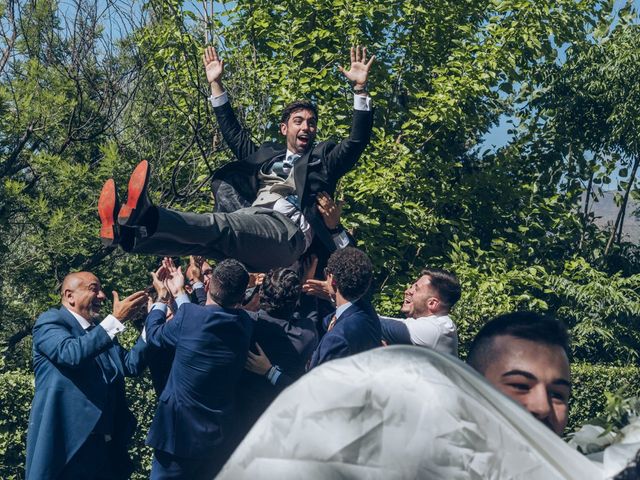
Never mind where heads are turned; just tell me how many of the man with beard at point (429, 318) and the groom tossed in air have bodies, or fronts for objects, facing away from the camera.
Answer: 0

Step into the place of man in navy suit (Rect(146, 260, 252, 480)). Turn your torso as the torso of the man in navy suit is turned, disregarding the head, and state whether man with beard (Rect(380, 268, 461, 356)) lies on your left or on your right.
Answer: on your right

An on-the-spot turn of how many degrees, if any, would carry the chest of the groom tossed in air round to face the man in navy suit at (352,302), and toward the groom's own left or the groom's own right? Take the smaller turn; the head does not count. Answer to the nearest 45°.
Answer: approximately 90° to the groom's own left

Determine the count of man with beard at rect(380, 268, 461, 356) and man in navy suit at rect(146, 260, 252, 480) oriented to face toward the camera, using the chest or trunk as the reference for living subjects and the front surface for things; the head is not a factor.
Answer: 0

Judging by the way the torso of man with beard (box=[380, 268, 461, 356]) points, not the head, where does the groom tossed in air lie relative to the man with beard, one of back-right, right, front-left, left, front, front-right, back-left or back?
front

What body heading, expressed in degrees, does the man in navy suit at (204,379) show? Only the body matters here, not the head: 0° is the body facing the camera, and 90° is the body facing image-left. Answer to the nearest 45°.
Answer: approximately 135°

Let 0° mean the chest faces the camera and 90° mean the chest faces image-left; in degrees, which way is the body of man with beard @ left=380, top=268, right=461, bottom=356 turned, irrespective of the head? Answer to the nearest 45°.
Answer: approximately 90°

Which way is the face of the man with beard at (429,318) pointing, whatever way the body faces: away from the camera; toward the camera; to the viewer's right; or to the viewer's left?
to the viewer's left
